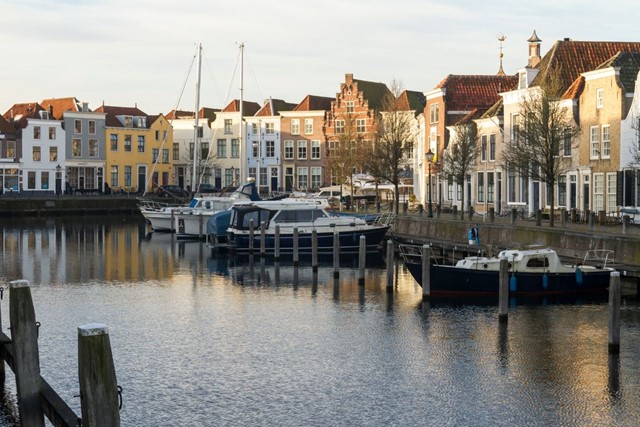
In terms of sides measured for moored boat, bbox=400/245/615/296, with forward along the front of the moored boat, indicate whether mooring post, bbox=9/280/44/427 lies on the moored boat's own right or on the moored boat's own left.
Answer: on the moored boat's own left

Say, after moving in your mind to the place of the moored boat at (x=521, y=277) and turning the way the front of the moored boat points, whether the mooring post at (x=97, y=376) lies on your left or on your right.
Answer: on your left

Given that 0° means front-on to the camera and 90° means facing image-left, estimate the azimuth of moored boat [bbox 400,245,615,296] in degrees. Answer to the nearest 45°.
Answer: approximately 90°

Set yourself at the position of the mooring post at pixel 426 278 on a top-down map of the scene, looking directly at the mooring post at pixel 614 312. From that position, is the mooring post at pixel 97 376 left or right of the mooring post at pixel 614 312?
right

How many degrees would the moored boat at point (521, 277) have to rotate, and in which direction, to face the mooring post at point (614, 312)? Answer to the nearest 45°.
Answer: approximately 90° to its left

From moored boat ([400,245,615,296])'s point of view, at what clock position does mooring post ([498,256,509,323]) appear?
The mooring post is roughly at 9 o'clock from the moored boat.

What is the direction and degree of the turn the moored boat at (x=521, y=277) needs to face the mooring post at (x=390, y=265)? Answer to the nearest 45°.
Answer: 0° — it already faces it

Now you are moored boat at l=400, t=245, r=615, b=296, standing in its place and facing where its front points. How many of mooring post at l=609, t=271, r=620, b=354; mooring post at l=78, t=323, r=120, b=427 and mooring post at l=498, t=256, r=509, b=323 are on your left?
3
